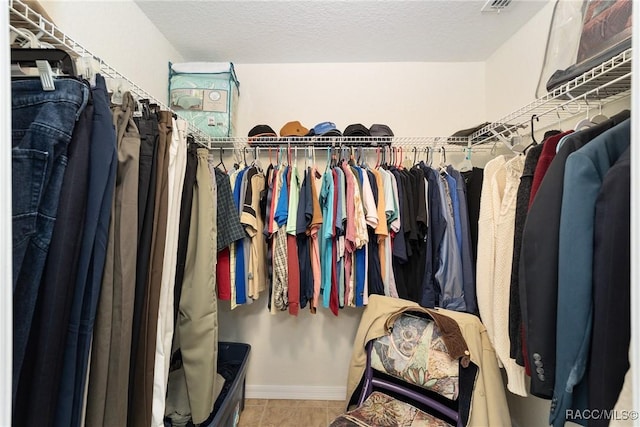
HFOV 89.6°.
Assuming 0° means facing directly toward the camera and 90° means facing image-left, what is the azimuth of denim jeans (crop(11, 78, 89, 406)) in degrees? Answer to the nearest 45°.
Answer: approximately 180°

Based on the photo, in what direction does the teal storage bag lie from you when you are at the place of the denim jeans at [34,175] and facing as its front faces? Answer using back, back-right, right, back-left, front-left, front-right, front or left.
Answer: front-right

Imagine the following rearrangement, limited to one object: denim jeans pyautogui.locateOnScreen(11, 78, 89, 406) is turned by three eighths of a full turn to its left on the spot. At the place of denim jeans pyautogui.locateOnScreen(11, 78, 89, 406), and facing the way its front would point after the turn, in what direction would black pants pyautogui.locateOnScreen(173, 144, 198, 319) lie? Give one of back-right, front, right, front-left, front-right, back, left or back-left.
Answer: back

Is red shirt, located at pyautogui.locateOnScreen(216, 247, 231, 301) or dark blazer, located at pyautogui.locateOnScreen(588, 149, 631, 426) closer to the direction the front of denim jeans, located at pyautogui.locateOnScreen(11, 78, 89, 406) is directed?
the red shirt

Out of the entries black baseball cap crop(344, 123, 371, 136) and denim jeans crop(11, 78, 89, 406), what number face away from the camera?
1

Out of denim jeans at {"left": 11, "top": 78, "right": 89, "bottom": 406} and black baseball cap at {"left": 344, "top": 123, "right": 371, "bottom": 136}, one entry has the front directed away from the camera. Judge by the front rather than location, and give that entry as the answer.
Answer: the denim jeans

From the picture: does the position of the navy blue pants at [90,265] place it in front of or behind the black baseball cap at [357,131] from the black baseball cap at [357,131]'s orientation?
in front

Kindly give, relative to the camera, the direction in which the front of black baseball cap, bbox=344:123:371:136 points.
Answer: facing the viewer

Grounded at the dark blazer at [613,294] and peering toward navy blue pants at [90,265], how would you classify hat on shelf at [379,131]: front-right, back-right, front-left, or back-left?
front-right
